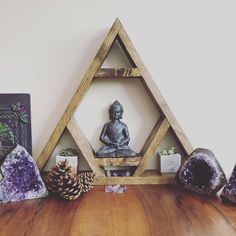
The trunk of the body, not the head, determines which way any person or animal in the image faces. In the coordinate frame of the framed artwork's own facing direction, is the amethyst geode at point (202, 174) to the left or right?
on its left

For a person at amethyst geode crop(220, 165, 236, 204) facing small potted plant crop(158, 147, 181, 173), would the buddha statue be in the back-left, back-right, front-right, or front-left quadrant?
front-left

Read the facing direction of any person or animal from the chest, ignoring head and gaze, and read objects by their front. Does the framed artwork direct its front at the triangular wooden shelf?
no

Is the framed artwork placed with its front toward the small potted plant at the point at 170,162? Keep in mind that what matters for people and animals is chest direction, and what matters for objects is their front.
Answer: no

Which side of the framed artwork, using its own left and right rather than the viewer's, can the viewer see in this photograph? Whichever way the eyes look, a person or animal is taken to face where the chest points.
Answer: front

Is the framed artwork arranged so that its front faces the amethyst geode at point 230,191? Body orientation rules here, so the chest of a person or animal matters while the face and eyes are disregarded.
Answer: no

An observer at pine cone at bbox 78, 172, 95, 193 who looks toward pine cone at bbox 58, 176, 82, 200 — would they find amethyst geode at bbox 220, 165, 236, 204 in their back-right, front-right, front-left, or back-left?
back-left
